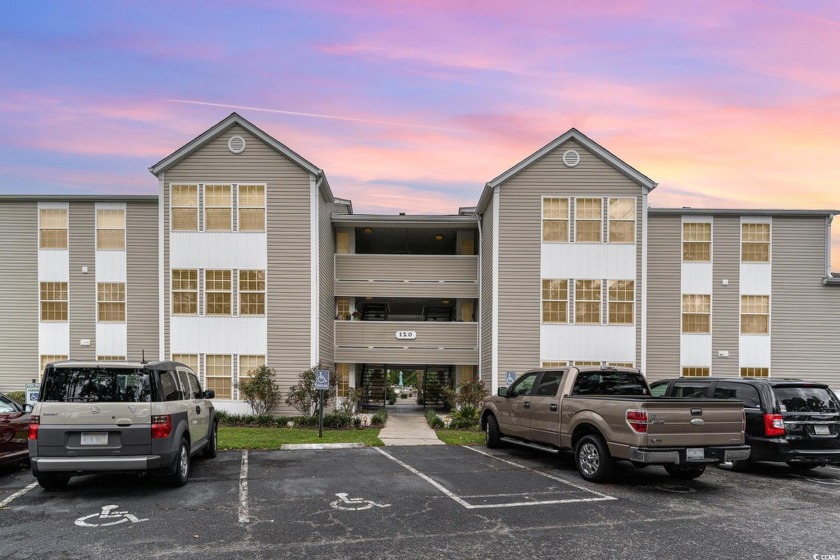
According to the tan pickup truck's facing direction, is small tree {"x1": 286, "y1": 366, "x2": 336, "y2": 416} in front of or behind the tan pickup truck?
in front

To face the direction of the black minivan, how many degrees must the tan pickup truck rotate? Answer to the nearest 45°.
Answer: approximately 90° to its right

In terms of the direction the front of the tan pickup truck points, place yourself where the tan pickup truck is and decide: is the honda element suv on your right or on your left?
on your left

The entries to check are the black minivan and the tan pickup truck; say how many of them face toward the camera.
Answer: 0

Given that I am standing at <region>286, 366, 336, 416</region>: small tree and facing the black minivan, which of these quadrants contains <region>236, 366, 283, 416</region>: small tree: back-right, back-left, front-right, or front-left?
back-right

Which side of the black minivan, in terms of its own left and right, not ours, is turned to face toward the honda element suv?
left

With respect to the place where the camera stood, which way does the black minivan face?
facing away from the viewer and to the left of the viewer

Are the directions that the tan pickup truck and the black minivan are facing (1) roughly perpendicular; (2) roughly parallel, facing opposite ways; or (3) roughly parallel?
roughly parallel

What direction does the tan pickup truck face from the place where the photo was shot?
facing away from the viewer and to the left of the viewer
